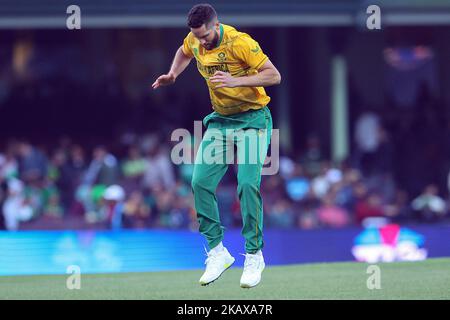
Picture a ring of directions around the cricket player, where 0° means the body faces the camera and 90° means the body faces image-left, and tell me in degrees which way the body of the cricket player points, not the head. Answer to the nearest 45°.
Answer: approximately 45°
